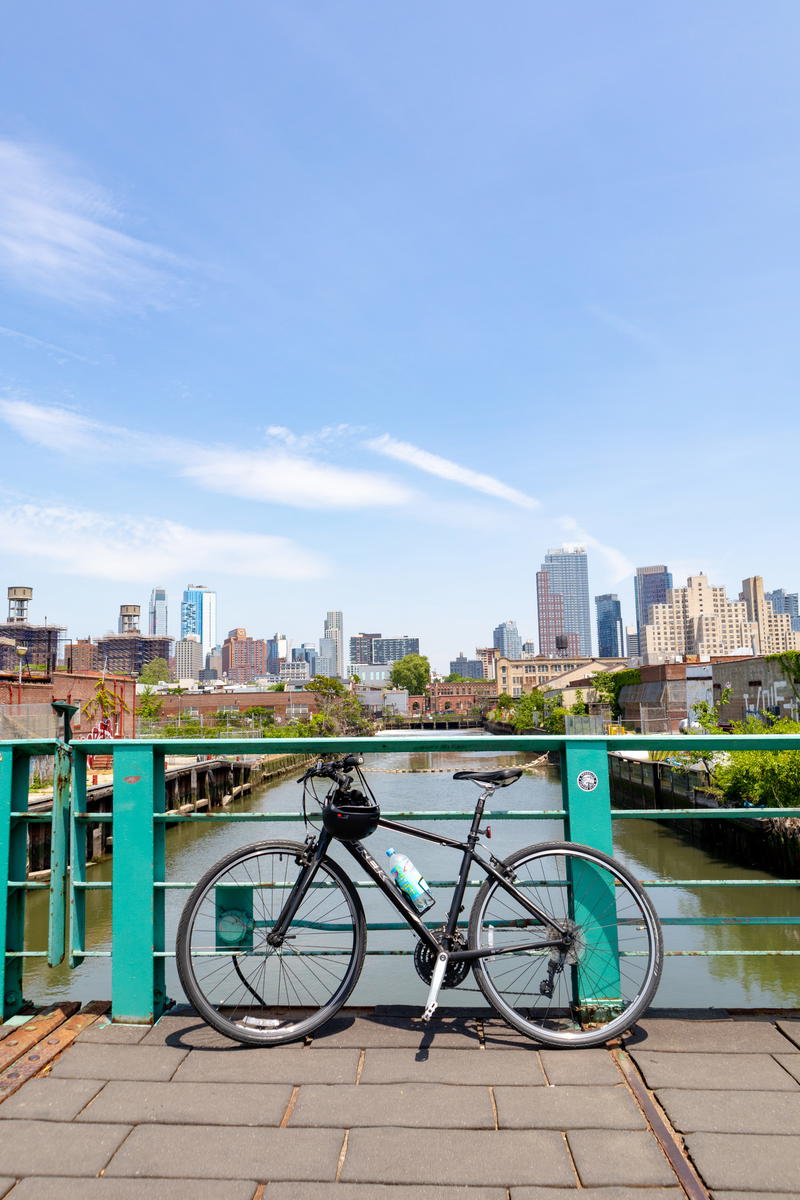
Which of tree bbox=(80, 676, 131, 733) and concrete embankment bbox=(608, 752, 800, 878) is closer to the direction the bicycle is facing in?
the tree

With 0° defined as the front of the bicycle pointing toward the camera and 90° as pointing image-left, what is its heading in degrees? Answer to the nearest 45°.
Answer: approximately 90°

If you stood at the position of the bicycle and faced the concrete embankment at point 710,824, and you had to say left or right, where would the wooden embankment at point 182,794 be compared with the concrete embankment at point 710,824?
left

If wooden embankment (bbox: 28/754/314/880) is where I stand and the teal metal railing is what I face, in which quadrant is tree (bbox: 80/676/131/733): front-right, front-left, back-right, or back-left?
back-right

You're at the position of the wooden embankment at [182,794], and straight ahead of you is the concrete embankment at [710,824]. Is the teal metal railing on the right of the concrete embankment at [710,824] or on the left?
right

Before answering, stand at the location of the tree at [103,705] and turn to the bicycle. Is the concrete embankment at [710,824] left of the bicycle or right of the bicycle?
left

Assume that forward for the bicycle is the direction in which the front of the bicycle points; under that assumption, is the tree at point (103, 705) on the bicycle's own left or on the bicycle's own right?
on the bicycle's own right

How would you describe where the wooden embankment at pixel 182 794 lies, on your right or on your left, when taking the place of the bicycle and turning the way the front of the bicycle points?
on your right

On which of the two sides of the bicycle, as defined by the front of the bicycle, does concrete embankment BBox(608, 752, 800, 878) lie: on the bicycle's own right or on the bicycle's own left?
on the bicycle's own right
